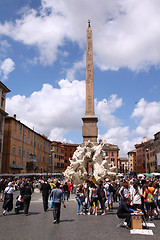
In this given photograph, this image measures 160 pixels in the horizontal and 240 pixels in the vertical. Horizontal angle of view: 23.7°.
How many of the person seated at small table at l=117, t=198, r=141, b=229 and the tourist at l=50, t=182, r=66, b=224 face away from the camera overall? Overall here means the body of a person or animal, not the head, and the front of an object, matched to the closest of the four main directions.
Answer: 1

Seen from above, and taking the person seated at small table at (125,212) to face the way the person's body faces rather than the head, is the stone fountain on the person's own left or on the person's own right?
on the person's own left

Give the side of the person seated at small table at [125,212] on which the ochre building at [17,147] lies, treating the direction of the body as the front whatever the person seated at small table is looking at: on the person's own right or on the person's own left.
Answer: on the person's own left
